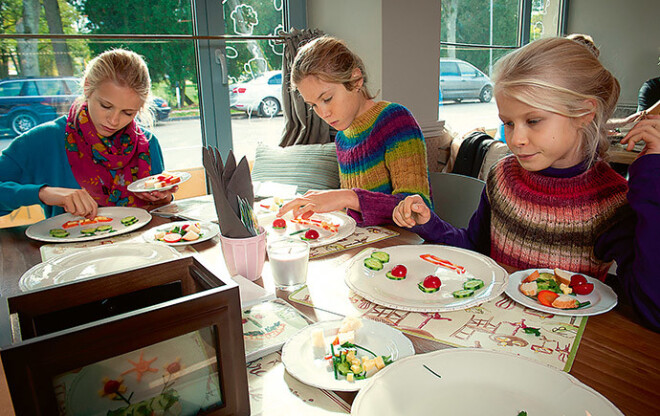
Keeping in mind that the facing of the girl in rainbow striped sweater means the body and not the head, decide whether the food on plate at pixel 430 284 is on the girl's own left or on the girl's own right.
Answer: on the girl's own left

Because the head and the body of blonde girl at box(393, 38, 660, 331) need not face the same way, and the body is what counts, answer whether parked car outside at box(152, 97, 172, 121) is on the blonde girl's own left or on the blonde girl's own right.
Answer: on the blonde girl's own right

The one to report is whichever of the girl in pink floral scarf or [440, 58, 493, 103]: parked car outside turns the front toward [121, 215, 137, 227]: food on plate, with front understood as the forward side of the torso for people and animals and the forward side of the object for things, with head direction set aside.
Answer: the girl in pink floral scarf

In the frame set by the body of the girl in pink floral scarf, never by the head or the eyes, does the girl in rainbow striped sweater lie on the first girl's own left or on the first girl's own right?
on the first girl's own left

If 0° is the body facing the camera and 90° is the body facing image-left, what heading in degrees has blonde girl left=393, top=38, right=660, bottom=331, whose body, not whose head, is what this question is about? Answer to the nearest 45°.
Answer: approximately 45°

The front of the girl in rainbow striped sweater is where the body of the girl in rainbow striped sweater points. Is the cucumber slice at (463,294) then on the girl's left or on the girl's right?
on the girl's left

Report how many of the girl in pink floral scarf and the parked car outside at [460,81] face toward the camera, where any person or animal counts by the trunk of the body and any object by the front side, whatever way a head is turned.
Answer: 1
